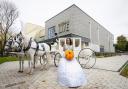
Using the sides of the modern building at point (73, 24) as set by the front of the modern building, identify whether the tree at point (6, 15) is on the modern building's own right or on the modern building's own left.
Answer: on the modern building's own right
